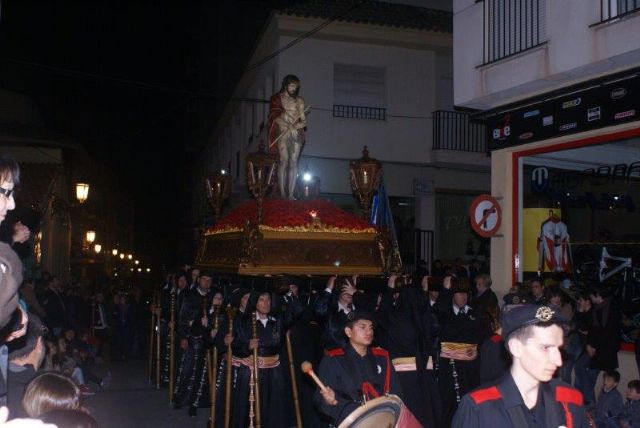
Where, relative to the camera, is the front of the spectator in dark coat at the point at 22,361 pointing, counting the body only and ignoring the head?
to the viewer's right

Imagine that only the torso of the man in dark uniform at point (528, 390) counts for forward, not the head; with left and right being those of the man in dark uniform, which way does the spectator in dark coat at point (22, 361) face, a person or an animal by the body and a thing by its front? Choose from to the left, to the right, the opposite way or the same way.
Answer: to the left

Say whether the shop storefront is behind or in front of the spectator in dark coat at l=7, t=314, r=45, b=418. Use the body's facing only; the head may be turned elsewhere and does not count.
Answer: in front

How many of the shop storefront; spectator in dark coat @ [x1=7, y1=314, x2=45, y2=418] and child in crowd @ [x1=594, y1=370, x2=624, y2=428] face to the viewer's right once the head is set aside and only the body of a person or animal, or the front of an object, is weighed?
1

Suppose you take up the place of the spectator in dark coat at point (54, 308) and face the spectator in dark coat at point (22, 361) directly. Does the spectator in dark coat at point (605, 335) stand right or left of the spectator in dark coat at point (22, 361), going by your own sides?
left

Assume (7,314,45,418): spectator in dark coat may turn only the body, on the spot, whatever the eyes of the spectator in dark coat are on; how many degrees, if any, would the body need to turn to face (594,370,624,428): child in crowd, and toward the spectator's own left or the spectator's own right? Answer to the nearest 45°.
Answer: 0° — they already face them

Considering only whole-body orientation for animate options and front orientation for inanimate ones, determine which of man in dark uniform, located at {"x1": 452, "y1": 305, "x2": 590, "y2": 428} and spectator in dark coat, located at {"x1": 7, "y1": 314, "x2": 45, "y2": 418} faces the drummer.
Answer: the spectator in dark coat

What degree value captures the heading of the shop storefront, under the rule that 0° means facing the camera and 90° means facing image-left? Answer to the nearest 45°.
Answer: approximately 45°

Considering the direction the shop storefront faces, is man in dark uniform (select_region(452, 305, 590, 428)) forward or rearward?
forward

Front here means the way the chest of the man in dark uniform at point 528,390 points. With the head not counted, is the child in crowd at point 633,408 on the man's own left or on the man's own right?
on the man's own left

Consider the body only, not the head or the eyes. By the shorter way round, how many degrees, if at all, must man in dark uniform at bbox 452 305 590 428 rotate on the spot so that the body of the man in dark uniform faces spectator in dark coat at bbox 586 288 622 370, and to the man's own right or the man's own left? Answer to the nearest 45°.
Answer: approximately 135° to the man's own left

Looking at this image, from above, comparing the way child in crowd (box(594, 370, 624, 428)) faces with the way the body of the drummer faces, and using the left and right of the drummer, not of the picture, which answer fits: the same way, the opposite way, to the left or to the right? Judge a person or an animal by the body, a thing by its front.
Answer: to the right
